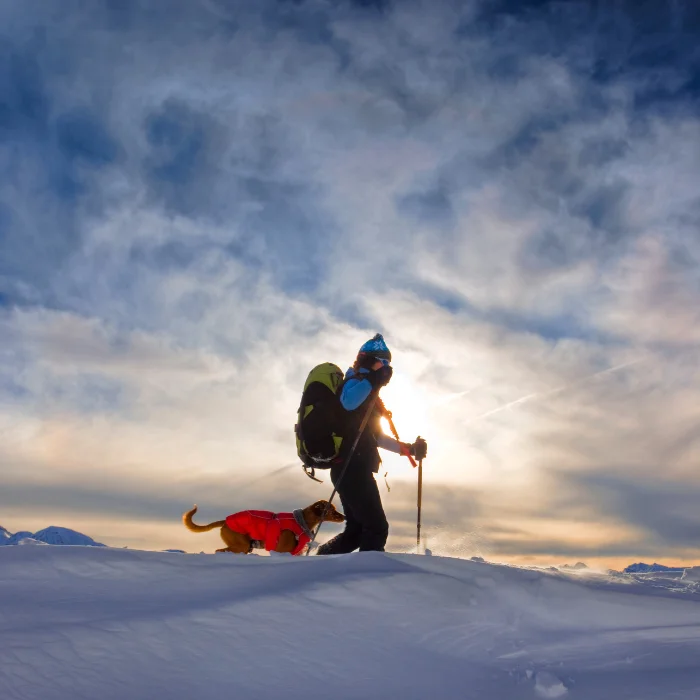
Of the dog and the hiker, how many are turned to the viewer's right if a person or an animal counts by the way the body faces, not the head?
2

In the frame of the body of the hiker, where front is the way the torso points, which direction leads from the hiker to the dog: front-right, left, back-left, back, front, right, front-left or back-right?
back-left

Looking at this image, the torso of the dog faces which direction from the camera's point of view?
to the viewer's right

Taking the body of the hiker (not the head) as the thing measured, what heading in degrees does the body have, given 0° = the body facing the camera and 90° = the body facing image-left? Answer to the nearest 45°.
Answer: approximately 270°
